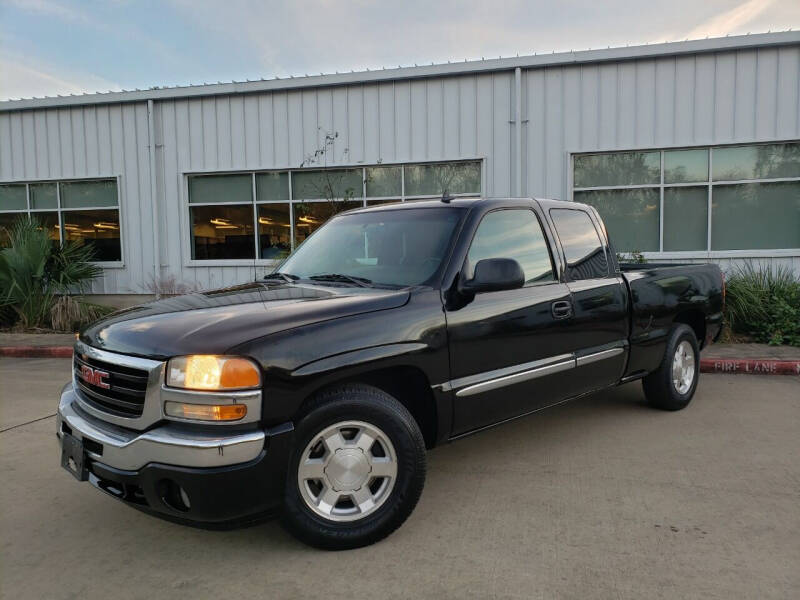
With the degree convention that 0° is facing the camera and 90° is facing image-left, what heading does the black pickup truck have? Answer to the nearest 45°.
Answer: approximately 45°

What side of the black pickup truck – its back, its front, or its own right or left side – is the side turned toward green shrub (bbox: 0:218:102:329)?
right

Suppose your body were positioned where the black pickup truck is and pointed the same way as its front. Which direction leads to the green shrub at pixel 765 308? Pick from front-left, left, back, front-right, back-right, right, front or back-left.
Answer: back

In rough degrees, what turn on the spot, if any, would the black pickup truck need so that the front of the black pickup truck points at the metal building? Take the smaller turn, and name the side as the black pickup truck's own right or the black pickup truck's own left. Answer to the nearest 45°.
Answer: approximately 135° to the black pickup truck's own right

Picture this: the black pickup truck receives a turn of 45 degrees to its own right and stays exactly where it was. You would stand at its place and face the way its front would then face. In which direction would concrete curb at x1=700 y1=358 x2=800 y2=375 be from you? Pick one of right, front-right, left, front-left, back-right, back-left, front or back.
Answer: back-right

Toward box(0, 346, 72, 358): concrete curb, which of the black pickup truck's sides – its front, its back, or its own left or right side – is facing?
right
